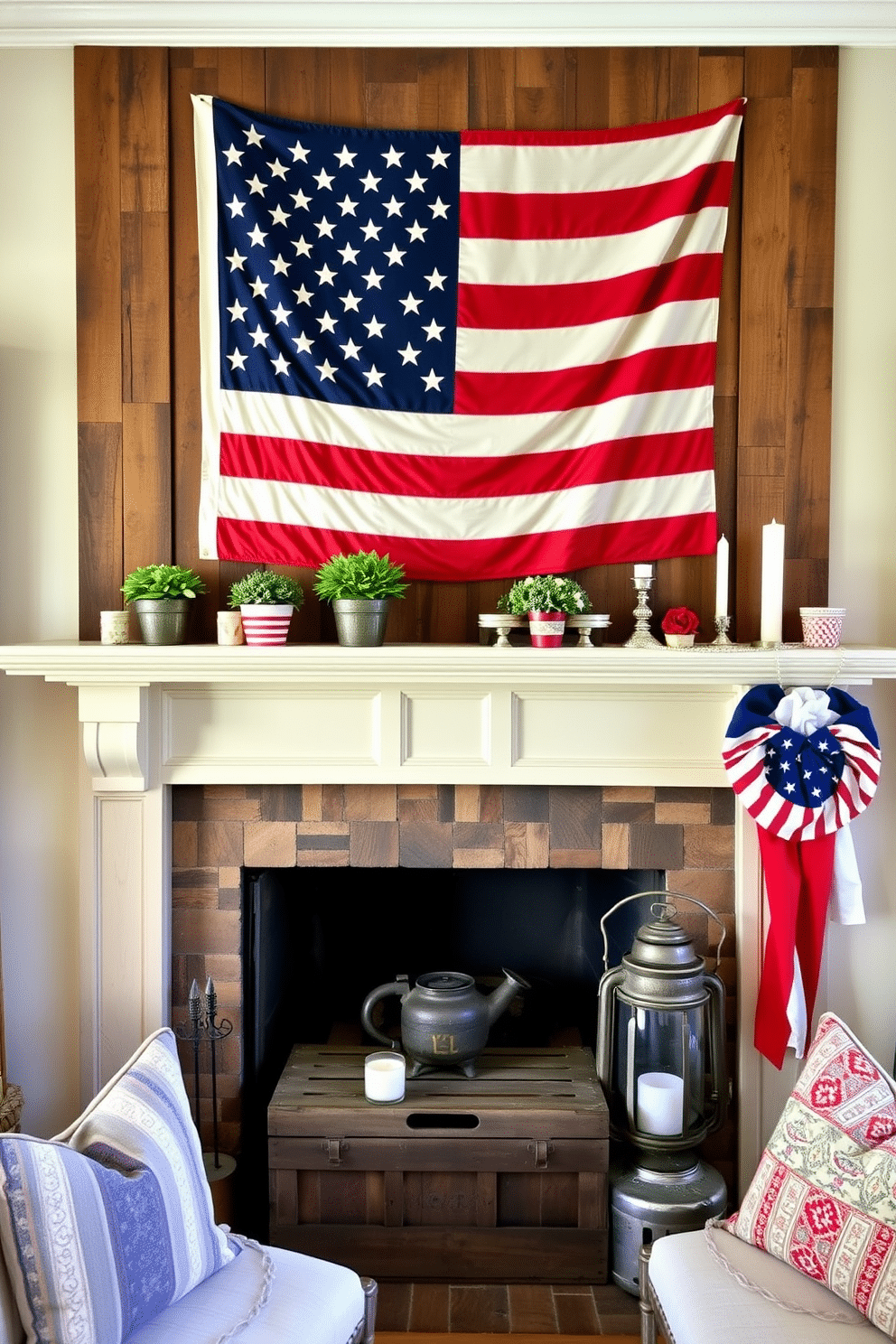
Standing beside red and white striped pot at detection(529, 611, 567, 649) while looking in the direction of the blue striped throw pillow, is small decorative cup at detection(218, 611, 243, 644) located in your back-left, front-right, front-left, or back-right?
front-right

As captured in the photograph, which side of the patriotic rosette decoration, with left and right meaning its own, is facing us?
front

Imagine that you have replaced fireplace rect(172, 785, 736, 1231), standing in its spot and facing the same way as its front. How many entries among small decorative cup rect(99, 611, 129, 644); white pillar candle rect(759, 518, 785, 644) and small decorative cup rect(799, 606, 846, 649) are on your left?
2

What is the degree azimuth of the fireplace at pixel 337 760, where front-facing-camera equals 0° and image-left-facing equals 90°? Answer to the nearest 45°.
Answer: approximately 0°

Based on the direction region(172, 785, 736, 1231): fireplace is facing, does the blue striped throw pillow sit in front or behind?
in front
